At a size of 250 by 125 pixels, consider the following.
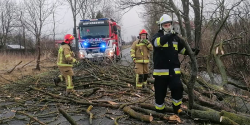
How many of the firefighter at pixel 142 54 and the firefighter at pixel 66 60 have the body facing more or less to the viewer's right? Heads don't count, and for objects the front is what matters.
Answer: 1

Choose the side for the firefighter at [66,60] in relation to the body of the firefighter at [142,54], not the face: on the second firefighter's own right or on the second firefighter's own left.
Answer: on the second firefighter's own right

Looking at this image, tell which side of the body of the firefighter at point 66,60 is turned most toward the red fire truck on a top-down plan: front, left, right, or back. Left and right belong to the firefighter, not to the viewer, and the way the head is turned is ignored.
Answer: left

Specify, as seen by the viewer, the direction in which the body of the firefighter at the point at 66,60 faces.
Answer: to the viewer's right

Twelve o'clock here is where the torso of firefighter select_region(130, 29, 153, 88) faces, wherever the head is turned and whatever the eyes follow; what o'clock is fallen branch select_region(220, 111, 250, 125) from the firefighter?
The fallen branch is roughly at 11 o'clock from the firefighter.

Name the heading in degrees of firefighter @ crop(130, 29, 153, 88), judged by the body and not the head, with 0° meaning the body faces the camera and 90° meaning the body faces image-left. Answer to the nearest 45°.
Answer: approximately 0°

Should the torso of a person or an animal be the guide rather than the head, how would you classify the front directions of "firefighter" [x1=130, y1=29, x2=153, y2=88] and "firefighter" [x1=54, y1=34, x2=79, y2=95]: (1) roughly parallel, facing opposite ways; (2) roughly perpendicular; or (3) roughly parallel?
roughly perpendicular

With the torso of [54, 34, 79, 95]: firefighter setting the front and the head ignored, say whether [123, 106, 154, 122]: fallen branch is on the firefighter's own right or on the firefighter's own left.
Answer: on the firefighter's own right

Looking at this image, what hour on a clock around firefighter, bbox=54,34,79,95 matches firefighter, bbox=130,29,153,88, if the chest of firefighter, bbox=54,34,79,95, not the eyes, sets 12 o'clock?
firefighter, bbox=130,29,153,88 is roughly at 12 o'clock from firefighter, bbox=54,34,79,95.
